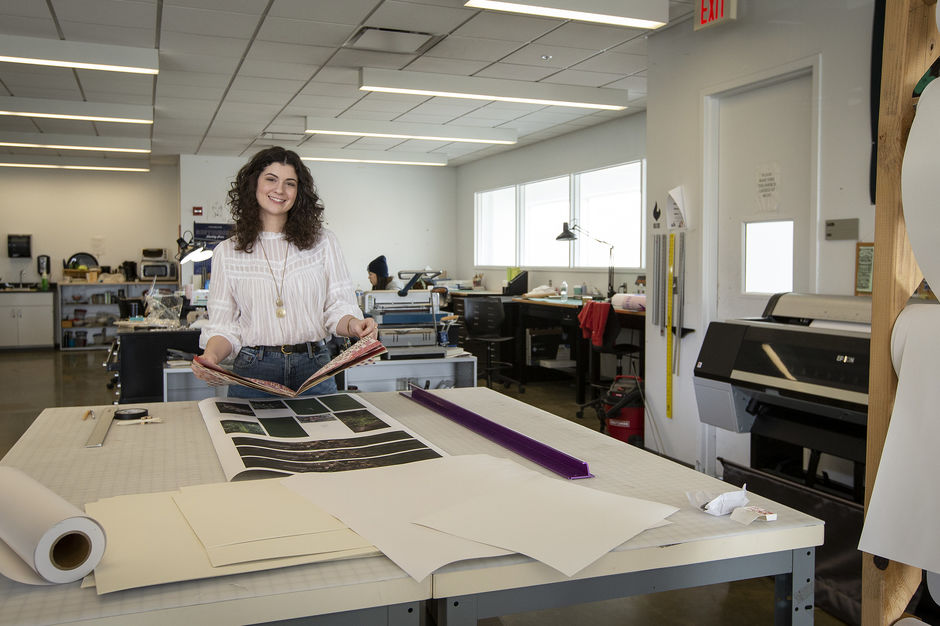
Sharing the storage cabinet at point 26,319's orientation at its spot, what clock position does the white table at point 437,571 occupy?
The white table is roughly at 12 o'clock from the storage cabinet.

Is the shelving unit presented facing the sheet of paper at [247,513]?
yes

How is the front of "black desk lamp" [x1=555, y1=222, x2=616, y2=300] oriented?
to the viewer's left

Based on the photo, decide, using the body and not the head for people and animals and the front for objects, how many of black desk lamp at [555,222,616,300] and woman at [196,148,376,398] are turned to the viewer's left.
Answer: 1

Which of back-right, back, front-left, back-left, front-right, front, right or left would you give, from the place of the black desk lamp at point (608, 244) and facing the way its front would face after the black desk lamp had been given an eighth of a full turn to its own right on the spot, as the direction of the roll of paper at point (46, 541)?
back-left
